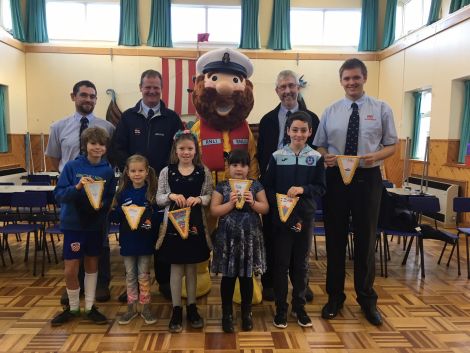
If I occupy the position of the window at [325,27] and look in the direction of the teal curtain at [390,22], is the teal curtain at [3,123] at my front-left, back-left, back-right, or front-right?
back-right

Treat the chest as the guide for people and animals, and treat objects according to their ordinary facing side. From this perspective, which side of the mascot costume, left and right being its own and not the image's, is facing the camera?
front

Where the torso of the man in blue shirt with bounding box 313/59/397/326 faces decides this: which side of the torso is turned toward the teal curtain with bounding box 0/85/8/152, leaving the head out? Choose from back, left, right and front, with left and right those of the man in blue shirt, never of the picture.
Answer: right

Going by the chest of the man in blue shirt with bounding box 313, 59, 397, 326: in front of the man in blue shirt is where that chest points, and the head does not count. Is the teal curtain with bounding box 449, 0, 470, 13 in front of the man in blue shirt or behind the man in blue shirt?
behind

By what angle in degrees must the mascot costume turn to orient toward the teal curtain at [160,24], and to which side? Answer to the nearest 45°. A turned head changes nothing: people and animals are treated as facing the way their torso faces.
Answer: approximately 180°

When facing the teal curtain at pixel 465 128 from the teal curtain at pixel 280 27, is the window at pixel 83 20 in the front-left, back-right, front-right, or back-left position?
back-right

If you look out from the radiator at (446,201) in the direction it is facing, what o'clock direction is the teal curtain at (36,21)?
The teal curtain is roughly at 1 o'clock from the radiator.

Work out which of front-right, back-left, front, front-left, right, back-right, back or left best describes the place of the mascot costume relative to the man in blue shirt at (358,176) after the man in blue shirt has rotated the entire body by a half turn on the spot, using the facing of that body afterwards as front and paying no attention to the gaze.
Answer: left

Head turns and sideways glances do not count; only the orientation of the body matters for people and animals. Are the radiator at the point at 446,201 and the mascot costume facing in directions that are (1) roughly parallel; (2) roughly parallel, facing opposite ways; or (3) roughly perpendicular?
roughly perpendicular

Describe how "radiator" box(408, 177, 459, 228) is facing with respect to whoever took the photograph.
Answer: facing the viewer and to the left of the viewer

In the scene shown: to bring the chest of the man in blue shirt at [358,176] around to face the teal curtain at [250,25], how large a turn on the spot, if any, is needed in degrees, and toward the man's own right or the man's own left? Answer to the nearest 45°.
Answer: approximately 135° to the man's own right

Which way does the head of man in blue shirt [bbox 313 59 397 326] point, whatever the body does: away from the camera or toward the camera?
toward the camera

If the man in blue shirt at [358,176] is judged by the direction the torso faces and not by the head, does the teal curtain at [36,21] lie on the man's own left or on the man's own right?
on the man's own right

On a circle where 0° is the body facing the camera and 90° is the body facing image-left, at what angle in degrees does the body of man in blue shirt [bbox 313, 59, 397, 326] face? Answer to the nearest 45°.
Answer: approximately 0°

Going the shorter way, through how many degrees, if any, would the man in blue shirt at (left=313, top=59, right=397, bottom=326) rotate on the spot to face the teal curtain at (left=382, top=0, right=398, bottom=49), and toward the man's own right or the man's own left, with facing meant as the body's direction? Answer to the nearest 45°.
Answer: approximately 180°

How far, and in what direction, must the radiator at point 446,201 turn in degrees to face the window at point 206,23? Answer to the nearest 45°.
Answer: approximately 45° to its right

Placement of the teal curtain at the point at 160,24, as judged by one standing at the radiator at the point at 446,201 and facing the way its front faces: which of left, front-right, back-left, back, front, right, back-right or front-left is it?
front-right
